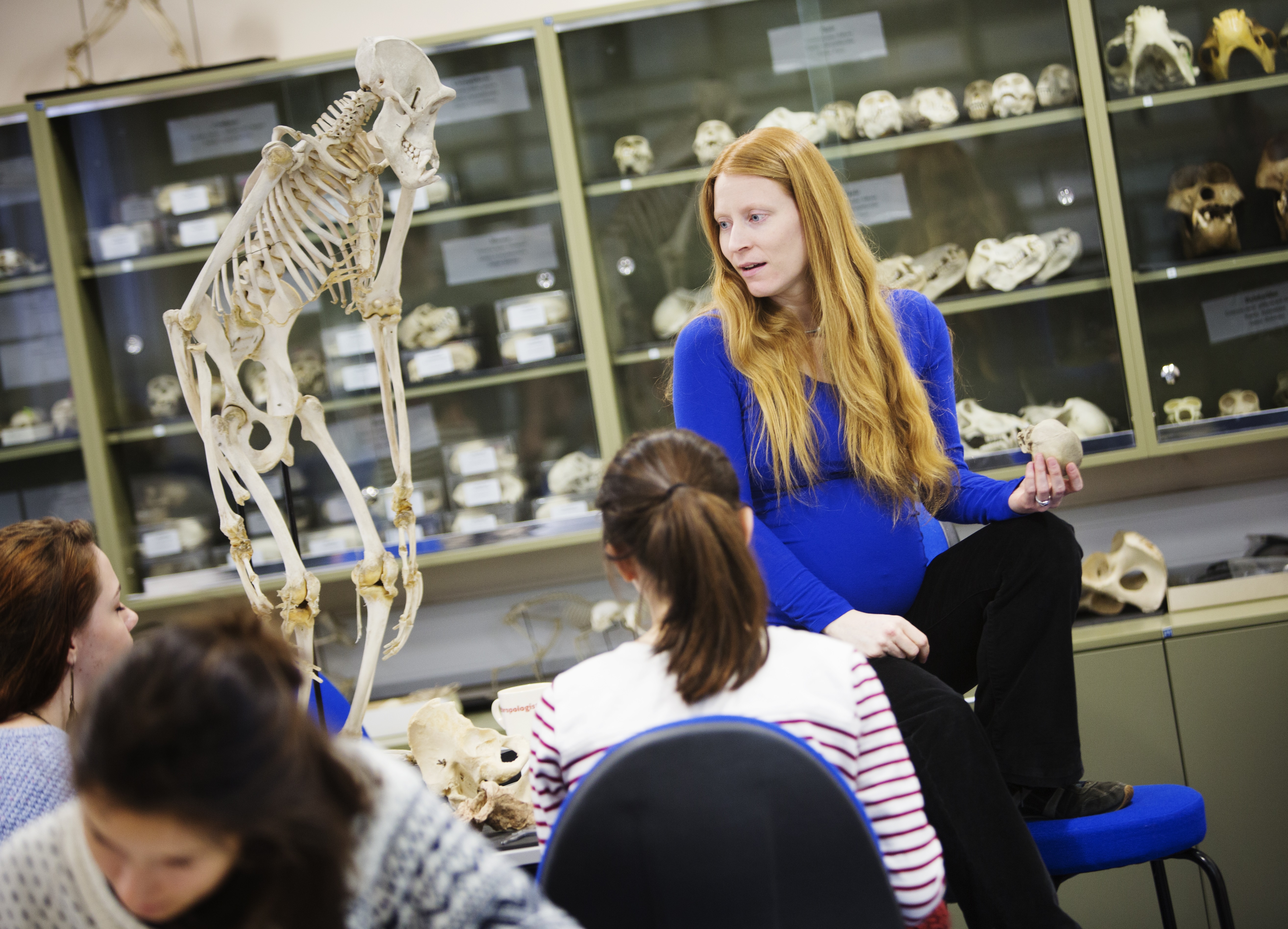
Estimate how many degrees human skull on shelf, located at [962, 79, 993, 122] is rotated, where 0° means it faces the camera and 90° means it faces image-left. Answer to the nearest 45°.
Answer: approximately 0°

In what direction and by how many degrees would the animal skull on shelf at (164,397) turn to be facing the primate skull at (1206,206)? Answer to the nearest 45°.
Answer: approximately 45° to its left

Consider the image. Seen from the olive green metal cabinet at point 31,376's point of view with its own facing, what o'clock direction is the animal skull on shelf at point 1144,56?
The animal skull on shelf is roughly at 10 o'clock from the olive green metal cabinet.
